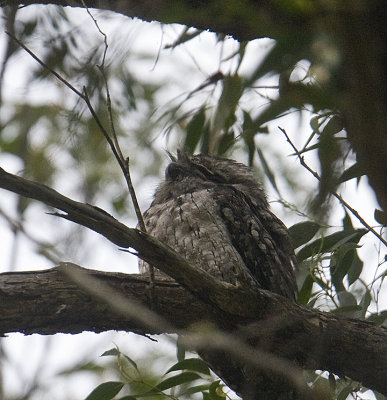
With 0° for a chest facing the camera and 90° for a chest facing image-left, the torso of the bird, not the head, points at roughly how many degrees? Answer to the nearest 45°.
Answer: approximately 45°

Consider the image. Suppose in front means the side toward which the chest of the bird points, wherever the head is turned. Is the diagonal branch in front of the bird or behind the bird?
in front

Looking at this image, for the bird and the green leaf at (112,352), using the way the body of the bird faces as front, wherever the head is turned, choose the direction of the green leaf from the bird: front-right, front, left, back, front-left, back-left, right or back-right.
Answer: front
